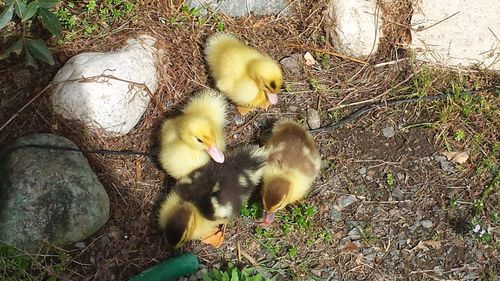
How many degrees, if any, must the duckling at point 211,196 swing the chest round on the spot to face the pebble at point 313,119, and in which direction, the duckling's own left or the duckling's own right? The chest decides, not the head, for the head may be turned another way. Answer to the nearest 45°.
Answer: approximately 180°

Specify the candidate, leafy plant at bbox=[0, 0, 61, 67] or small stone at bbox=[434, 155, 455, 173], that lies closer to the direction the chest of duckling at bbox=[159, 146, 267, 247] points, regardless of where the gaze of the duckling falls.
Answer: the leafy plant

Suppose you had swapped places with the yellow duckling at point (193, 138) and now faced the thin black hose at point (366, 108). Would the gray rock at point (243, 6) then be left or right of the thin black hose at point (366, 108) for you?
left

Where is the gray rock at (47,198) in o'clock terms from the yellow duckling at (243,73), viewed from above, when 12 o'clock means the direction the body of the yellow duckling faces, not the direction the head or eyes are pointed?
The gray rock is roughly at 3 o'clock from the yellow duckling.

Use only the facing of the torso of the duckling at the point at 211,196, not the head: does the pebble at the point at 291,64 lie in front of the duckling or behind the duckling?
behind

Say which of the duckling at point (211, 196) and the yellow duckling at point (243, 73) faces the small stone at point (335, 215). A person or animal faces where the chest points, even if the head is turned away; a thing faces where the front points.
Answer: the yellow duckling

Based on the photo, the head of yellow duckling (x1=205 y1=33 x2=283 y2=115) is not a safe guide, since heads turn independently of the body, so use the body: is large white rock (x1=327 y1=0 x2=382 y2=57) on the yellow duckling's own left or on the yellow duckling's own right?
on the yellow duckling's own left

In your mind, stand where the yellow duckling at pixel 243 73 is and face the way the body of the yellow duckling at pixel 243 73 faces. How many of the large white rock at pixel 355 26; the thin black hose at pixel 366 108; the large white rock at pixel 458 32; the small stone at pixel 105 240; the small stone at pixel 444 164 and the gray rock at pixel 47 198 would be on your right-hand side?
2

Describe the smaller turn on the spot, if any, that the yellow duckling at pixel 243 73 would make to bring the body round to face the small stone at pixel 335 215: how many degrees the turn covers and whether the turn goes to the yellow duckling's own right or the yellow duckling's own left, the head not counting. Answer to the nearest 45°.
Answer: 0° — it already faces it

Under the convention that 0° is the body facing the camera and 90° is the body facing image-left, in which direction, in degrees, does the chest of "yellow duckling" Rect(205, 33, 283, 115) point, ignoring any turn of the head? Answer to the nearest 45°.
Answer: approximately 315°

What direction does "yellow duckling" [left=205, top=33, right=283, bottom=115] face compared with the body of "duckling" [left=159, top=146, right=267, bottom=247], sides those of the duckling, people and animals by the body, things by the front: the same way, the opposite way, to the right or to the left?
to the left

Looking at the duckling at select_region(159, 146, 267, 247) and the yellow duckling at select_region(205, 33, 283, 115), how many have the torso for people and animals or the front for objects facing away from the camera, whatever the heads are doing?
0

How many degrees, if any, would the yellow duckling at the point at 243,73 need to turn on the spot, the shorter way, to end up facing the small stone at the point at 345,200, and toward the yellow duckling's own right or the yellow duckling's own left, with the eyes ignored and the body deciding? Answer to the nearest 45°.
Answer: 0° — it already faces it

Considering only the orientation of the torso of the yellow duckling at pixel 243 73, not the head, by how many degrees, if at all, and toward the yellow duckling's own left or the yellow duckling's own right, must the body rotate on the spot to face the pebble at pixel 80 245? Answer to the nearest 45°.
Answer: approximately 90° to the yellow duckling's own right

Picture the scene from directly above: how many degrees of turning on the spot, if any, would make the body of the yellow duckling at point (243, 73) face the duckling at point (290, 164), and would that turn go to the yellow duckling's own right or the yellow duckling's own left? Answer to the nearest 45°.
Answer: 0° — it already faces it

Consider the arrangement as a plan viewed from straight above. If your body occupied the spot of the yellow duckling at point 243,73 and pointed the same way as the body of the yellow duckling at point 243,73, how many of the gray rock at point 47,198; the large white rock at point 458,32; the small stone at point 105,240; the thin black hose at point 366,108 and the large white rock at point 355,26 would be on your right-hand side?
2

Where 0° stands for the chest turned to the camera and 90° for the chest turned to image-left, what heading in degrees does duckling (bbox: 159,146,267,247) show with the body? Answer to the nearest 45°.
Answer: approximately 45°

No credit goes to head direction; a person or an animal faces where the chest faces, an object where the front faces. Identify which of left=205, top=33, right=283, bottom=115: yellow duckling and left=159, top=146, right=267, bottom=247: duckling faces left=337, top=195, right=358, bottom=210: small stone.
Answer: the yellow duckling

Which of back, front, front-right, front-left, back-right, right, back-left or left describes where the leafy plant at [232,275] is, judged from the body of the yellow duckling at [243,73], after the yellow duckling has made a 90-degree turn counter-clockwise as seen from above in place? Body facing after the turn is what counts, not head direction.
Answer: back-right

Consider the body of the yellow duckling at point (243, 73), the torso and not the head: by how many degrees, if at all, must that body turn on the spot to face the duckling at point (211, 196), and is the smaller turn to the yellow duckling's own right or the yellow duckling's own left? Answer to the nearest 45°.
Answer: approximately 45° to the yellow duckling's own right
